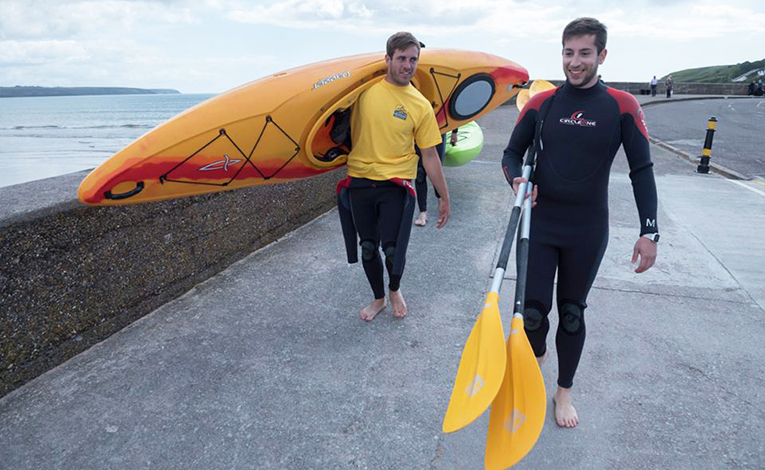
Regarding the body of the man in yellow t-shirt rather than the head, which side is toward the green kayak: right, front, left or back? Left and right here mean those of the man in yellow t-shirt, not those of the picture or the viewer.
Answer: back

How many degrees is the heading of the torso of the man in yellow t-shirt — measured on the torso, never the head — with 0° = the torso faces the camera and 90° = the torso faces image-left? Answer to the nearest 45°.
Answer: approximately 0°

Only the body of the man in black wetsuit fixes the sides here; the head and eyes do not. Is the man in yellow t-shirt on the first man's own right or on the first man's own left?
on the first man's own right

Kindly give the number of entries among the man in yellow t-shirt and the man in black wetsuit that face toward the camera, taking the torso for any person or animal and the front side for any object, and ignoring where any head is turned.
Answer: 2

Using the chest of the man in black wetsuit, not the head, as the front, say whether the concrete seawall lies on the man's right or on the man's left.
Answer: on the man's right

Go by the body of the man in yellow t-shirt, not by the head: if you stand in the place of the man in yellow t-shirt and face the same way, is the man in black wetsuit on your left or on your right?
on your left

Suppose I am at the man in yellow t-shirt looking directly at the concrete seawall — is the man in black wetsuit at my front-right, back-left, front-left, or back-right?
back-left

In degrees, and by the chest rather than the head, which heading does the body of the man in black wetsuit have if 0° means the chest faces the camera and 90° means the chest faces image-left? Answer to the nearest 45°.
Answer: approximately 0°

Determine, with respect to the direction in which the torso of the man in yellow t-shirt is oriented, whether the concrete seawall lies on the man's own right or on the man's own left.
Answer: on the man's own right
